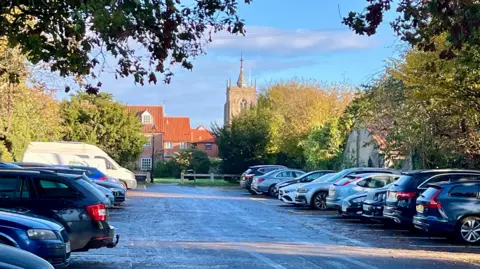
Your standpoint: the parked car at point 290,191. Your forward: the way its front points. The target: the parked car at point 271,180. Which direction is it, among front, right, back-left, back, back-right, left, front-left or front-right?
back-right

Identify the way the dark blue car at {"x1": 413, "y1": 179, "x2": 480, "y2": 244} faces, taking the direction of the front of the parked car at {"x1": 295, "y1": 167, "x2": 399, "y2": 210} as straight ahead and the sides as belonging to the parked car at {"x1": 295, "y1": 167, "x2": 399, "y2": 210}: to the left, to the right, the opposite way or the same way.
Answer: the opposite way

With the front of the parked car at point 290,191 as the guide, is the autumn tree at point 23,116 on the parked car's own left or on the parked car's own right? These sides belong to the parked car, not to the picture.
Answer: on the parked car's own right

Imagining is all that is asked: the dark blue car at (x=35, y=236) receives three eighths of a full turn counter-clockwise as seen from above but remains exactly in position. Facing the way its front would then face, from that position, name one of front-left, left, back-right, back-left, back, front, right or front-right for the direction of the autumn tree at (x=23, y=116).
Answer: front

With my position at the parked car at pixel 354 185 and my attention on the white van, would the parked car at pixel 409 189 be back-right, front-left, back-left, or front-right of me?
back-left

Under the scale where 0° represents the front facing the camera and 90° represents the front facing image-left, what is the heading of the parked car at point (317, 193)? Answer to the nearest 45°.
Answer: approximately 45°

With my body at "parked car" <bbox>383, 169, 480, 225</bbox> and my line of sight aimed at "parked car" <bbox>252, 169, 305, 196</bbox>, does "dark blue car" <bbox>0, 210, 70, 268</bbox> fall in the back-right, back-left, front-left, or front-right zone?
back-left

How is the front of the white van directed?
to the viewer's right

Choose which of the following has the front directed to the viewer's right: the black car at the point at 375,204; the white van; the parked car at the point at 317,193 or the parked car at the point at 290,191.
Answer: the white van

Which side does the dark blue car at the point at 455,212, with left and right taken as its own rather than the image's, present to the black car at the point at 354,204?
left
